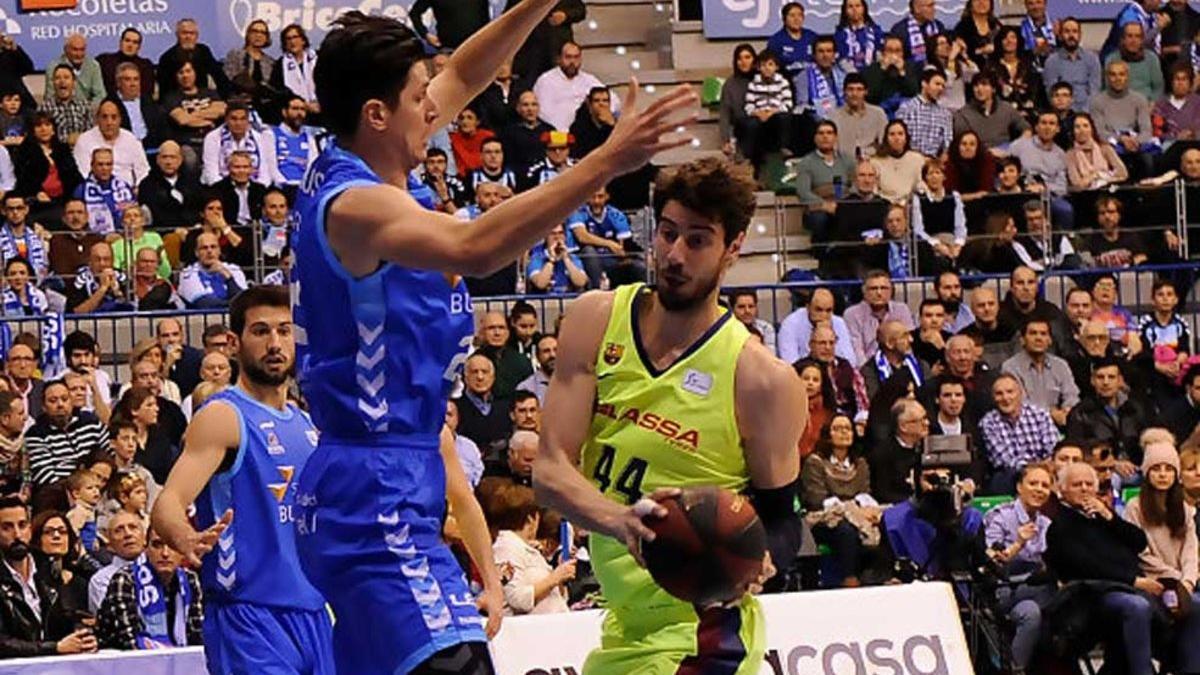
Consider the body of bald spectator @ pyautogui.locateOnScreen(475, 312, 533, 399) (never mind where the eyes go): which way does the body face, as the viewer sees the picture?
toward the camera

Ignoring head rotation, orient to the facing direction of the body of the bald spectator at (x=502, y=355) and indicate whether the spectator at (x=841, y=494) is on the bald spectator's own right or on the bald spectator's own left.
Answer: on the bald spectator's own left

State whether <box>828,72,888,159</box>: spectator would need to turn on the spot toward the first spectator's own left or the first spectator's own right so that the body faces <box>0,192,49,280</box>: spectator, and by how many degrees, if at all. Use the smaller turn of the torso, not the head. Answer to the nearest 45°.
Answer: approximately 45° to the first spectator's own right

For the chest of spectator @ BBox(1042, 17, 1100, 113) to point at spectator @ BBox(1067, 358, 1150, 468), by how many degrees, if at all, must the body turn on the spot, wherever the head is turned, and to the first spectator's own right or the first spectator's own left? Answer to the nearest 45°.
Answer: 0° — they already face them

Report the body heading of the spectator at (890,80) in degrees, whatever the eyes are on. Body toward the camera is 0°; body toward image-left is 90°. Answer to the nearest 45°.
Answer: approximately 0°

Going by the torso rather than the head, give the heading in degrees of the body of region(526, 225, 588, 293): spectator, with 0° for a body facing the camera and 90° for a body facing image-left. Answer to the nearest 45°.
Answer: approximately 0°

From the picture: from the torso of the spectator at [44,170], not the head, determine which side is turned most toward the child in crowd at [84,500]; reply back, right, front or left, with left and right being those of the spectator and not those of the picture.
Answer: front

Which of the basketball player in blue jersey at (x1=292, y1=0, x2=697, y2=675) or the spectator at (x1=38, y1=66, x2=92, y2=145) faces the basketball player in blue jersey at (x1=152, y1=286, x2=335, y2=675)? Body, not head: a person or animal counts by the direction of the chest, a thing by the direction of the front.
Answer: the spectator

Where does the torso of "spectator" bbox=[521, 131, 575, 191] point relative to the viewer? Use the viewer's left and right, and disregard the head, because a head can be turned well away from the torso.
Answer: facing the viewer

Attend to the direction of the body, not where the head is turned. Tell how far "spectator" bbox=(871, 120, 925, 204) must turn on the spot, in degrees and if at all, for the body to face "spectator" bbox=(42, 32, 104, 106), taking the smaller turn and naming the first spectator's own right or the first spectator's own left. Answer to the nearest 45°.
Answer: approximately 90° to the first spectator's own right

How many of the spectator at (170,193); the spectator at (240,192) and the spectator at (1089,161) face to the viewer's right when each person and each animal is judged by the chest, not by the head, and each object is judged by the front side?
0

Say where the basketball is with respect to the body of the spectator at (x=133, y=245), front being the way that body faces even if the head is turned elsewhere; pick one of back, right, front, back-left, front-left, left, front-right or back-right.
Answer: front

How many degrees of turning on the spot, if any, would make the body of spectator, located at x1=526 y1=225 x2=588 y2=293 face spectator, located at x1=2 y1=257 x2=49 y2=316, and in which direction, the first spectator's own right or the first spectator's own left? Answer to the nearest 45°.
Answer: approximately 90° to the first spectator's own right

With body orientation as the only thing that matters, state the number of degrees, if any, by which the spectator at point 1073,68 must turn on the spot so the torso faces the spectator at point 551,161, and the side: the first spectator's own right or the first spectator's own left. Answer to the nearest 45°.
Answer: approximately 45° to the first spectator's own right

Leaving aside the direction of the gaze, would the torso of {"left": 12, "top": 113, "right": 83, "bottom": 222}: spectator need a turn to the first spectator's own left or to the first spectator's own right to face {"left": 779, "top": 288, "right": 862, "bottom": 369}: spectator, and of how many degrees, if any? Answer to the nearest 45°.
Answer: approximately 45° to the first spectator's own left

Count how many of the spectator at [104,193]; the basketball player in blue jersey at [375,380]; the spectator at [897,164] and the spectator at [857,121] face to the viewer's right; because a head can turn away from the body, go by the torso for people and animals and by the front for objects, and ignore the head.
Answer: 1

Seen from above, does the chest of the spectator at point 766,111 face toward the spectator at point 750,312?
yes

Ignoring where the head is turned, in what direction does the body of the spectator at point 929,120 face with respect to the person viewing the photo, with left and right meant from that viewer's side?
facing the viewer and to the right of the viewer

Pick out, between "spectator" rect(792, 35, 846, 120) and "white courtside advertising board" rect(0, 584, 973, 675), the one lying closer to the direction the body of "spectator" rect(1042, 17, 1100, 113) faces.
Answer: the white courtside advertising board
